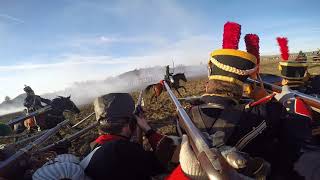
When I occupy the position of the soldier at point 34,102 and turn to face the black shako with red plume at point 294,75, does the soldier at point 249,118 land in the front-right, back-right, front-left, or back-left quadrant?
front-right

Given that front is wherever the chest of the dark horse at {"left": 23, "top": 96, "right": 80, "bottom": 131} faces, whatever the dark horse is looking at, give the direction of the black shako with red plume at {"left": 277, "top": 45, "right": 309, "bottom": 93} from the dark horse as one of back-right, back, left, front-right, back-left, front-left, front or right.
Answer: front-right

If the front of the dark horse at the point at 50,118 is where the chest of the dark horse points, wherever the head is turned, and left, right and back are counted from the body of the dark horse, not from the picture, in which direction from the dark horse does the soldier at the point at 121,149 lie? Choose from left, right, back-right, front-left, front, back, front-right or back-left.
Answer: right

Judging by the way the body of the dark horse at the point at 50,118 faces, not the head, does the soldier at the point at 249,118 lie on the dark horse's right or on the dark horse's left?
on the dark horse's right

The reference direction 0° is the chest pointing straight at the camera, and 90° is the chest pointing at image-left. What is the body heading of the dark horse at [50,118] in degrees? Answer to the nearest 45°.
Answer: approximately 270°

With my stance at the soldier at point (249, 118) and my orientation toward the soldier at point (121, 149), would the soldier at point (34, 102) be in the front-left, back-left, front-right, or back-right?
front-right

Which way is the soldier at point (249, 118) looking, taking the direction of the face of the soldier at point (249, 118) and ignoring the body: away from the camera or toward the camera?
away from the camera
